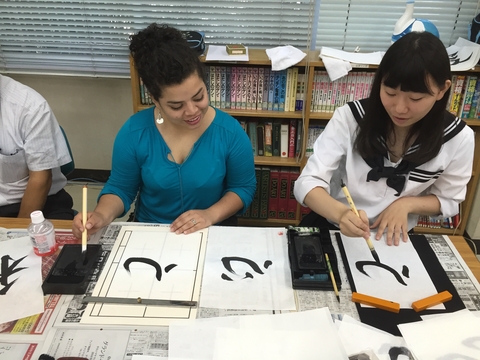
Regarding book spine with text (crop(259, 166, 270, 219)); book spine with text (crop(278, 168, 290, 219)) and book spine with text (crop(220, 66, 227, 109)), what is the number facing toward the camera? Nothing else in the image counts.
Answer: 3

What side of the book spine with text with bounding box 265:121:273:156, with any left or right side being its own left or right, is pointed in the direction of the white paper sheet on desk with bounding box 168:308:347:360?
front

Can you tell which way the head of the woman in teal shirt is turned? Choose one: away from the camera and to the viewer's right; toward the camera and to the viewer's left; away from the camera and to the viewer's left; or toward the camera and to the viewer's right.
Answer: toward the camera and to the viewer's right

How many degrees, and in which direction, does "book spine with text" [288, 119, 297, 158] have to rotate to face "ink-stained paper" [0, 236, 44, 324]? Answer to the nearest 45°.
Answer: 0° — it already faces it

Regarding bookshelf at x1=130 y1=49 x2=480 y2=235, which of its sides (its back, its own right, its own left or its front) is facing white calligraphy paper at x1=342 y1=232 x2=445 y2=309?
front

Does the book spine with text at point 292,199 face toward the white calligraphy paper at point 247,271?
yes

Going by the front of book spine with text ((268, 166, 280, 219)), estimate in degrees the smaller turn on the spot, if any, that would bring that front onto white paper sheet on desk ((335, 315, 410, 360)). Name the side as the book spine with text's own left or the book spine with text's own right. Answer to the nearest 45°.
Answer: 0° — it already faces it

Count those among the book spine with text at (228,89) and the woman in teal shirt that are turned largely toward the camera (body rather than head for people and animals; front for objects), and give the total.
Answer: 2

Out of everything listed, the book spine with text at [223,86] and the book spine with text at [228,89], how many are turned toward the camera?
2

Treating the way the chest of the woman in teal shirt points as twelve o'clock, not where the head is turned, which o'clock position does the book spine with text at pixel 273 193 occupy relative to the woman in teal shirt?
The book spine with text is roughly at 7 o'clock from the woman in teal shirt.
